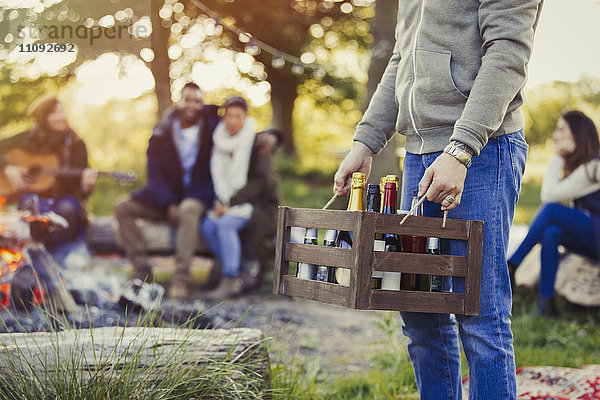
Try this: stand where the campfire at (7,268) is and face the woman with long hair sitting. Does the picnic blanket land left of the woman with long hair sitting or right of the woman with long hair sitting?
right

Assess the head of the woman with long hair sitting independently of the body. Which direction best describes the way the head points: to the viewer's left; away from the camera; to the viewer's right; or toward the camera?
to the viewer's left

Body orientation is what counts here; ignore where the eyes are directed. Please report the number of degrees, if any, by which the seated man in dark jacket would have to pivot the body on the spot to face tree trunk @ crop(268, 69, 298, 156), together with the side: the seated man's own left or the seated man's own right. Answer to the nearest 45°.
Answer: approximately 180°

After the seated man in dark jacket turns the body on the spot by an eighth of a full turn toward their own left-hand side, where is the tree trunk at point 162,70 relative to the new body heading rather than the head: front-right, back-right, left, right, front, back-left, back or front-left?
back-left

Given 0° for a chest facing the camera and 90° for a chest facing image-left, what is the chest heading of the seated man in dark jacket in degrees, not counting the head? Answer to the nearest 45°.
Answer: approximately 0°

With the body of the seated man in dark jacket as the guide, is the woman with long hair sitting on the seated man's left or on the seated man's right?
on the seated man's left

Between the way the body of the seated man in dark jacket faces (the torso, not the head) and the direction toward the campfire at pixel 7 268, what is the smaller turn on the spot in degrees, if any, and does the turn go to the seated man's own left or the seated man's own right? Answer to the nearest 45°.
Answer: approximately 45° to the seated man's own right

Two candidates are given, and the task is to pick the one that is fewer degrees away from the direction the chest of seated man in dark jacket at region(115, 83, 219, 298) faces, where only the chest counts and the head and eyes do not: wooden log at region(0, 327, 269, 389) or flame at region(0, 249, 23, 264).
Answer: the wooden log

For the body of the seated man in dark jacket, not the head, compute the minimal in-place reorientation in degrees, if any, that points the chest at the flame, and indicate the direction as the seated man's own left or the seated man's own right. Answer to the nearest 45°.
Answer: approximately 45° to the seated man's own right
